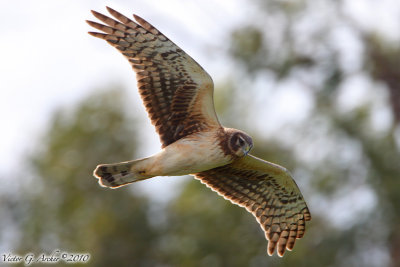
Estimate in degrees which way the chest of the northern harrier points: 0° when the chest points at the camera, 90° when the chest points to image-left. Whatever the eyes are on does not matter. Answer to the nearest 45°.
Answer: approximately 270°
